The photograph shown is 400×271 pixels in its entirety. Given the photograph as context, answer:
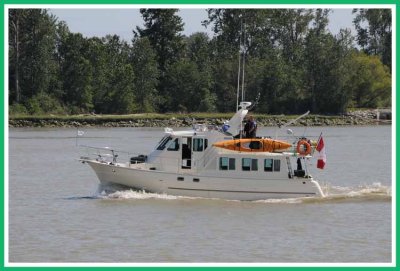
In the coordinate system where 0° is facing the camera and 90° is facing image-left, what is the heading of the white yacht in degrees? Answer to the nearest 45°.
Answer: approximately 90°

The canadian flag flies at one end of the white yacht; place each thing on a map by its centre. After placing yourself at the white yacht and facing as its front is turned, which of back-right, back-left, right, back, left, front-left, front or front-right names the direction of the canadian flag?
back
